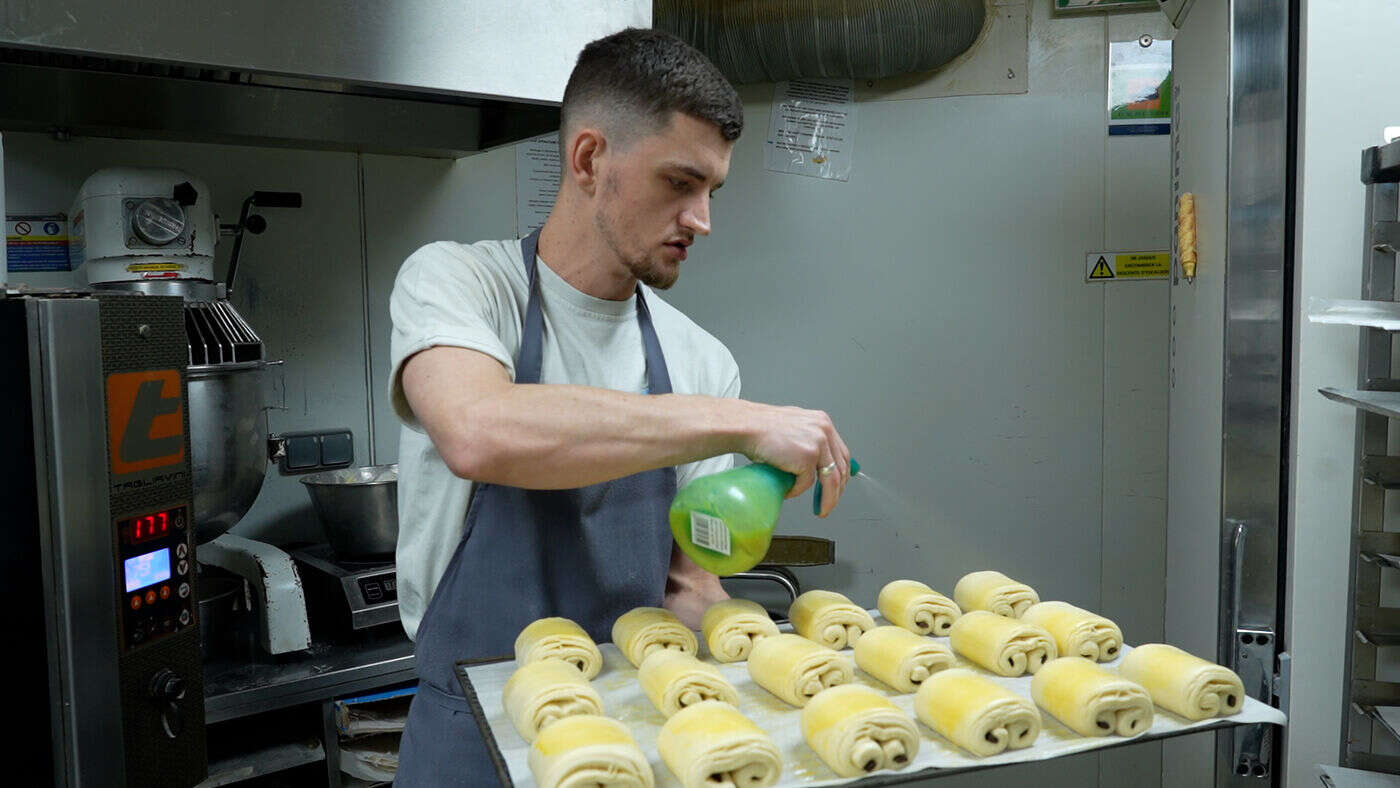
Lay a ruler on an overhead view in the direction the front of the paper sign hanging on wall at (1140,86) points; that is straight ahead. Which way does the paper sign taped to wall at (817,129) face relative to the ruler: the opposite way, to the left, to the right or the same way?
the same way

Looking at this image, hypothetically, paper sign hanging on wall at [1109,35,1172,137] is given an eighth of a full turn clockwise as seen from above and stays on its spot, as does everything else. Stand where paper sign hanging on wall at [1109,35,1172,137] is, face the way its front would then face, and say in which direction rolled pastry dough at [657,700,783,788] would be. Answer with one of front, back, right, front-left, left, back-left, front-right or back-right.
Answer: front-left

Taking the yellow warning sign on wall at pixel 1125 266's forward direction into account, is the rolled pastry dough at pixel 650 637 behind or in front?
in front

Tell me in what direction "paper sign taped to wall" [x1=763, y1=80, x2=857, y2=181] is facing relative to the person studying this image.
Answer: facing the viewer

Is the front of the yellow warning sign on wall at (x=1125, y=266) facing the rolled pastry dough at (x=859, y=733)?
yes

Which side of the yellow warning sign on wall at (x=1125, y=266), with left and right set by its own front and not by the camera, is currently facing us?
front

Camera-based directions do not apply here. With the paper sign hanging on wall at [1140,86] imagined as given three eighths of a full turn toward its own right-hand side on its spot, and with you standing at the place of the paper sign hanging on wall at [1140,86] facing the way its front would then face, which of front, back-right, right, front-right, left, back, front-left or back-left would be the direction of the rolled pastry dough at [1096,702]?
back-left

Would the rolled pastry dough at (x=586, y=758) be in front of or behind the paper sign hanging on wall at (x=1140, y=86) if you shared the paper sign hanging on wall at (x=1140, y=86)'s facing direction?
in front

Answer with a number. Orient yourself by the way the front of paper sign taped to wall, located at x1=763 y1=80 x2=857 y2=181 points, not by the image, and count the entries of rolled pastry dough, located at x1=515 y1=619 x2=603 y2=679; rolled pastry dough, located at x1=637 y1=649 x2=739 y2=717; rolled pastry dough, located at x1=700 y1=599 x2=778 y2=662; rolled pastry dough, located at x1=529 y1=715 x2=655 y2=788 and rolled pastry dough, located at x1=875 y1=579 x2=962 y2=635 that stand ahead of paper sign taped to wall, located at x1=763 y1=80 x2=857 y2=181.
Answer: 5

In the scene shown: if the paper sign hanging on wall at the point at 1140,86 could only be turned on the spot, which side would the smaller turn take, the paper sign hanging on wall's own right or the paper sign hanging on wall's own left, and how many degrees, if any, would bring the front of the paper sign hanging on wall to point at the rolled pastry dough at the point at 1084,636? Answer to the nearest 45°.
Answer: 0° — it already faces it

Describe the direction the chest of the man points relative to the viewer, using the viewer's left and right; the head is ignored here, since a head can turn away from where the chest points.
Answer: facing the viewer and to the right of the viewer

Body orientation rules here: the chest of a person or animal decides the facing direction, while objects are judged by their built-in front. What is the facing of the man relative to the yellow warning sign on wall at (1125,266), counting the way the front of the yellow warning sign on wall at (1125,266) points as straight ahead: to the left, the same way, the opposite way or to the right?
to the left

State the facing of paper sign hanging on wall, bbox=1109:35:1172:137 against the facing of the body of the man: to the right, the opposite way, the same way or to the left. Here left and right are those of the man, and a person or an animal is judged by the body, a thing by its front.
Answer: to the right
